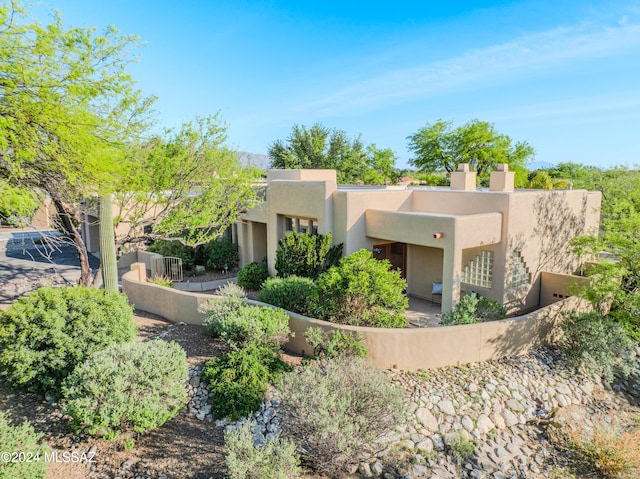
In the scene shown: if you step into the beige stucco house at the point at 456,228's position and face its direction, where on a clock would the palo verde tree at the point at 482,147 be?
The palo verde tree is roughly at 5 o'clock from the beige stucco house.

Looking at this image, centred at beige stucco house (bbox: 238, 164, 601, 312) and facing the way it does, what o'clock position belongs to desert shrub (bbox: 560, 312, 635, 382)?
The desert shrub is roughly at 9 o'clock from the beige stucco house.

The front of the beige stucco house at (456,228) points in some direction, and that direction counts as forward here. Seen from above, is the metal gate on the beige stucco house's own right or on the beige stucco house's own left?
on the beige stucco house's own right

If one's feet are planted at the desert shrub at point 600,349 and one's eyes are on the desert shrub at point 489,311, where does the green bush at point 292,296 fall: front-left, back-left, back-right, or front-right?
front-left

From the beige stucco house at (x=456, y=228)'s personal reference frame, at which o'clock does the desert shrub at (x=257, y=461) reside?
The desert shrub is roughly at 11 o'clock from the beige stucco house.

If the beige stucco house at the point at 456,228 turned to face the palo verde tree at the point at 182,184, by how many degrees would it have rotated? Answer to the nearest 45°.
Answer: approximately 45° to its right

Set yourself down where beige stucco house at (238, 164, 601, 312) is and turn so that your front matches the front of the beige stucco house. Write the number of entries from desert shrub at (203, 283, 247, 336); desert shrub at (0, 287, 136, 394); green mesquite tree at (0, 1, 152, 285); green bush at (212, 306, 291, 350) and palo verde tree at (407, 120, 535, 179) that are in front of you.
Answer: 4

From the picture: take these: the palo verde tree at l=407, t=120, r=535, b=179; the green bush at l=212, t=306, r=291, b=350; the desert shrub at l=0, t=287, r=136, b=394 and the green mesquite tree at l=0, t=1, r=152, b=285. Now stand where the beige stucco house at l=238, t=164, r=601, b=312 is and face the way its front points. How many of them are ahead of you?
3

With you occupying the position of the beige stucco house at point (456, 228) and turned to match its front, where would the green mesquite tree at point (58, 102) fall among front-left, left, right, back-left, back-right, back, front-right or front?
front

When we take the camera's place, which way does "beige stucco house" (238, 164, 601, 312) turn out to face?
facing the viewer and to the left of the viewer

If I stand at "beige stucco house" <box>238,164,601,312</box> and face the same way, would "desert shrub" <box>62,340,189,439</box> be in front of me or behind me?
in front

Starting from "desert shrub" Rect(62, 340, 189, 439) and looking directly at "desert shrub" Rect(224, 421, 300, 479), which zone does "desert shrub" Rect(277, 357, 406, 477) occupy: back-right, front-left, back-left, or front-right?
front-left

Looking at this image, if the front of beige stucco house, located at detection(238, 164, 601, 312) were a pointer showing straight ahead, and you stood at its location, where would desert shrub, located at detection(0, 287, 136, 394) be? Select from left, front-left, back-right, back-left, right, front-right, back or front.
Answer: front

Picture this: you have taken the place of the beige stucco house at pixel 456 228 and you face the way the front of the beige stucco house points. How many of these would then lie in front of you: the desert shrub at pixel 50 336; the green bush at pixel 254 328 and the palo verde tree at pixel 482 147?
2

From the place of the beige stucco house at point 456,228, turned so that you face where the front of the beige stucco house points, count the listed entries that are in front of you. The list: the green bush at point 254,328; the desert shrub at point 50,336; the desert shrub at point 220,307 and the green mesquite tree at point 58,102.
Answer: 4

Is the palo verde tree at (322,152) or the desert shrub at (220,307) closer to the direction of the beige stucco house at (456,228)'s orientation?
the desert shrub

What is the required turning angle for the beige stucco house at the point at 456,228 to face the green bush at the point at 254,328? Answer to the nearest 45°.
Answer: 0° — it already faces it
